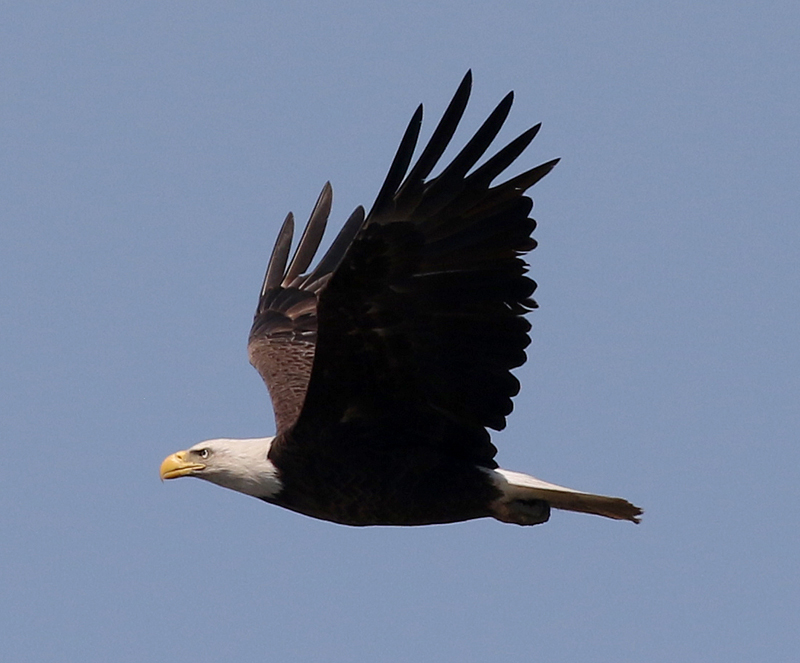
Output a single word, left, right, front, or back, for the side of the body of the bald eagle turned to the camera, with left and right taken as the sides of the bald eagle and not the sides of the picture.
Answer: left
